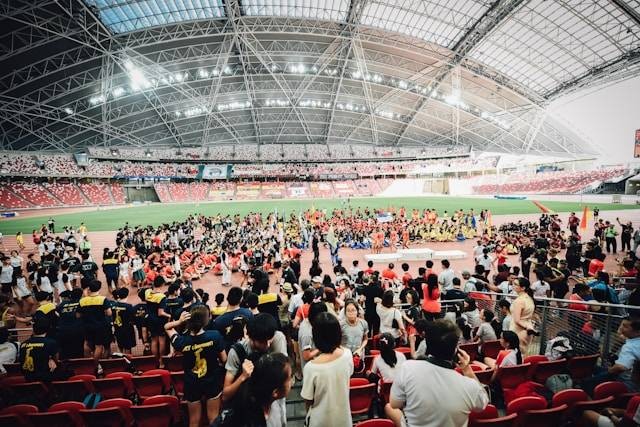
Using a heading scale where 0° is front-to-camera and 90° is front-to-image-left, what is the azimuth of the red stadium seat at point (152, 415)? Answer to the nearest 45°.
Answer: approximately 180°

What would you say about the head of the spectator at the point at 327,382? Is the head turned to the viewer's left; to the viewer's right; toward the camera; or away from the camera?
away from the camera

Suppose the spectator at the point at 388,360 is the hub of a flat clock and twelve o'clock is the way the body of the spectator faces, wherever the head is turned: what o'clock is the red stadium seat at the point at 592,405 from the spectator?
The red stadium seat is roughly at 3 o'clock from the spectator.

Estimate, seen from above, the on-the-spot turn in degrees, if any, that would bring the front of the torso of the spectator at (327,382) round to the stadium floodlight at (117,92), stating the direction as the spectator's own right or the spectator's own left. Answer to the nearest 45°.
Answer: approximately 45° to the spectator's own left

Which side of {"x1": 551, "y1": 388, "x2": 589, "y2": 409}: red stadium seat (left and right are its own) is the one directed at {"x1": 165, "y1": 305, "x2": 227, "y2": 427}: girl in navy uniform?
left

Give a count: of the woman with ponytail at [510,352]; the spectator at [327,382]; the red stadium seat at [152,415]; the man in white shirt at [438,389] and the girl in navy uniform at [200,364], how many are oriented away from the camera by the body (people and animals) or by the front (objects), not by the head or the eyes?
4

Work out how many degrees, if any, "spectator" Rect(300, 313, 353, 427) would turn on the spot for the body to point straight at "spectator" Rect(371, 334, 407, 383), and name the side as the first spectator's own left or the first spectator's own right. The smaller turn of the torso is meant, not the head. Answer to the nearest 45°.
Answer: approximately 45° to the first spectator's own right

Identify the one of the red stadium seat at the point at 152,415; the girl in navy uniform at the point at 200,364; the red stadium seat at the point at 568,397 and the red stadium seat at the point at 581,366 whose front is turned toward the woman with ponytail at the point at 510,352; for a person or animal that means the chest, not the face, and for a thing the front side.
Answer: the red stadium seat at the point at 568,397

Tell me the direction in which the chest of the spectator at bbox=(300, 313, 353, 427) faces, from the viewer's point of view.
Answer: away from the camera

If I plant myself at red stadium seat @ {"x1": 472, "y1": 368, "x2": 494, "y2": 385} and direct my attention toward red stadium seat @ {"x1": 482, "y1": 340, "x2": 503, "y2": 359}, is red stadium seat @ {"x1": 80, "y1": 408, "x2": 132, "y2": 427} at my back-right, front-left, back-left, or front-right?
back-left

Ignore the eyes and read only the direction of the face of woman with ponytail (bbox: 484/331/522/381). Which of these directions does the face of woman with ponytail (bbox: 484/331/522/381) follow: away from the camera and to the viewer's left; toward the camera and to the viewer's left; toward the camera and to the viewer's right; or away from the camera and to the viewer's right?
away from the camera and to the viewer's left
